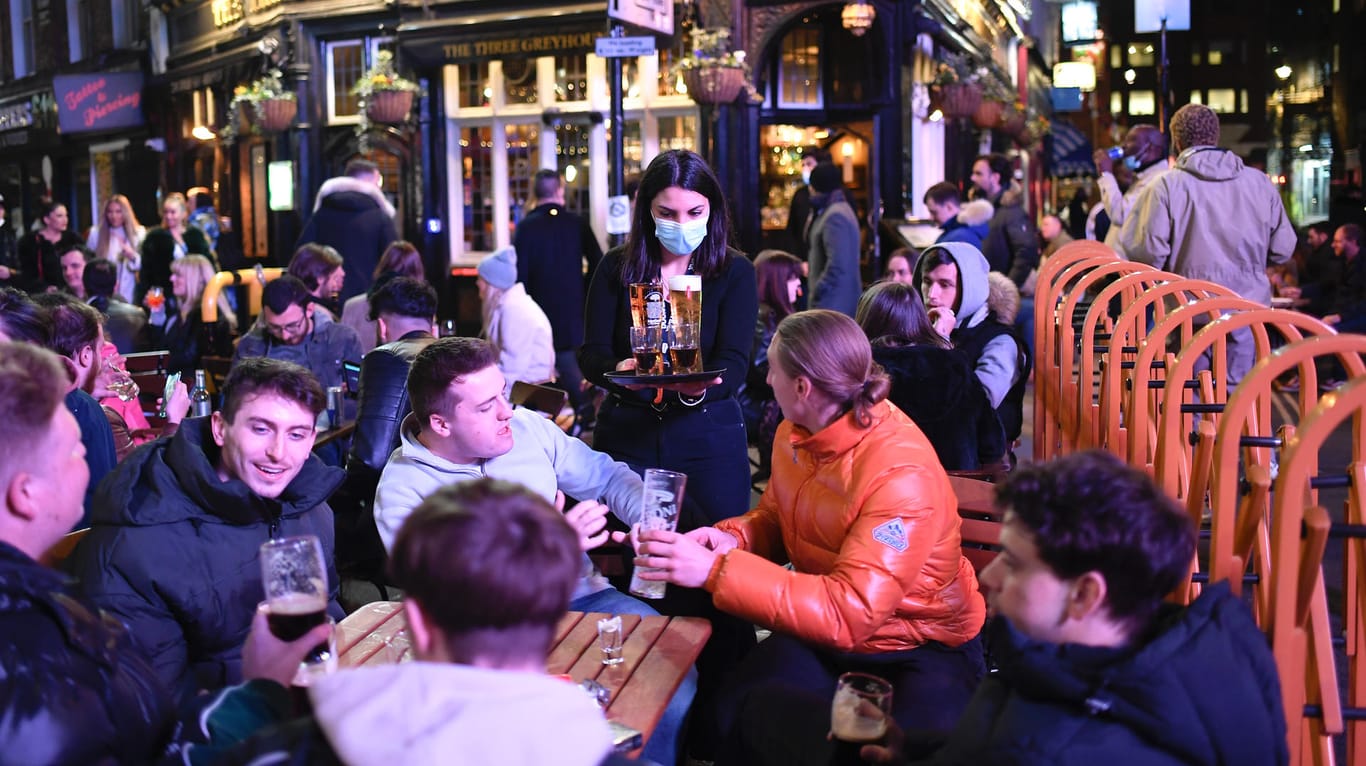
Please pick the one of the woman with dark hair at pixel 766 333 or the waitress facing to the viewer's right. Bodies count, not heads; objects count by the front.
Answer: the woman with dark hair

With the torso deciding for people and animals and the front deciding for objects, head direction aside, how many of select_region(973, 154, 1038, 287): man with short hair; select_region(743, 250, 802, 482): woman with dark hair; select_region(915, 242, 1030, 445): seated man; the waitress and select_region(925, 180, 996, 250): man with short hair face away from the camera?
0

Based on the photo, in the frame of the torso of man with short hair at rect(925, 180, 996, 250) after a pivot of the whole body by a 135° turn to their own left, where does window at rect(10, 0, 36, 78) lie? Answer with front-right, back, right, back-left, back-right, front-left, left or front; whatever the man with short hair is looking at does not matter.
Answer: back

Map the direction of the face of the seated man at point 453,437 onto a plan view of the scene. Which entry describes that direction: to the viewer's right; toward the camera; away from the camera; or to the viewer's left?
to the viewer's right

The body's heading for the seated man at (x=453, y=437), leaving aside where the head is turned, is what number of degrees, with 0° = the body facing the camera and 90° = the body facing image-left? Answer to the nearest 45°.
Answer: approximately 315°

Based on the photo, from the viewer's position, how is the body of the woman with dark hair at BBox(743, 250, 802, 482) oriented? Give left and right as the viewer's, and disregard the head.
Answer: facing to the right of the viewer

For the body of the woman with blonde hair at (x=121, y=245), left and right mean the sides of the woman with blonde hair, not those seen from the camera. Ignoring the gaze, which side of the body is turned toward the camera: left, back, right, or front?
front

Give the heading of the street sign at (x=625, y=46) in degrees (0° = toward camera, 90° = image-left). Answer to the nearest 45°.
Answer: approximately 0°

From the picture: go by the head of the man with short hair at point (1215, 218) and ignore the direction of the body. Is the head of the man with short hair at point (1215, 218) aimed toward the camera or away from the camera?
away from the camera

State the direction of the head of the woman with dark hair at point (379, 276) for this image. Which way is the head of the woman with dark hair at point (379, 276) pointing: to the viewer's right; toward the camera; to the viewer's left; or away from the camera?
away from the camera

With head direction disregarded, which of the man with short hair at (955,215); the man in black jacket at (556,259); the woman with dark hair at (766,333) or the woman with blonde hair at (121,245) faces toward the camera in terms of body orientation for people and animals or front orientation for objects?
the woman with blonde hair

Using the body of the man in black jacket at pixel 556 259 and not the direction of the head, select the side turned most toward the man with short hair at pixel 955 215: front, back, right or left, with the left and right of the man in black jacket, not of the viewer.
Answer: right

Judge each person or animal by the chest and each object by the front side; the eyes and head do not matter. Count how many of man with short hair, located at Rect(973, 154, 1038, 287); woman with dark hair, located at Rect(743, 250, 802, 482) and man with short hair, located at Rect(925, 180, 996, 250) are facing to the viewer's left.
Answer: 2

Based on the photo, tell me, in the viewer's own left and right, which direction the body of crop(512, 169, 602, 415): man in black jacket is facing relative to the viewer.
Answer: facing away from the viewer

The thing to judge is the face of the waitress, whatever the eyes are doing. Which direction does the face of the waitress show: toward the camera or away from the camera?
toward the camera
